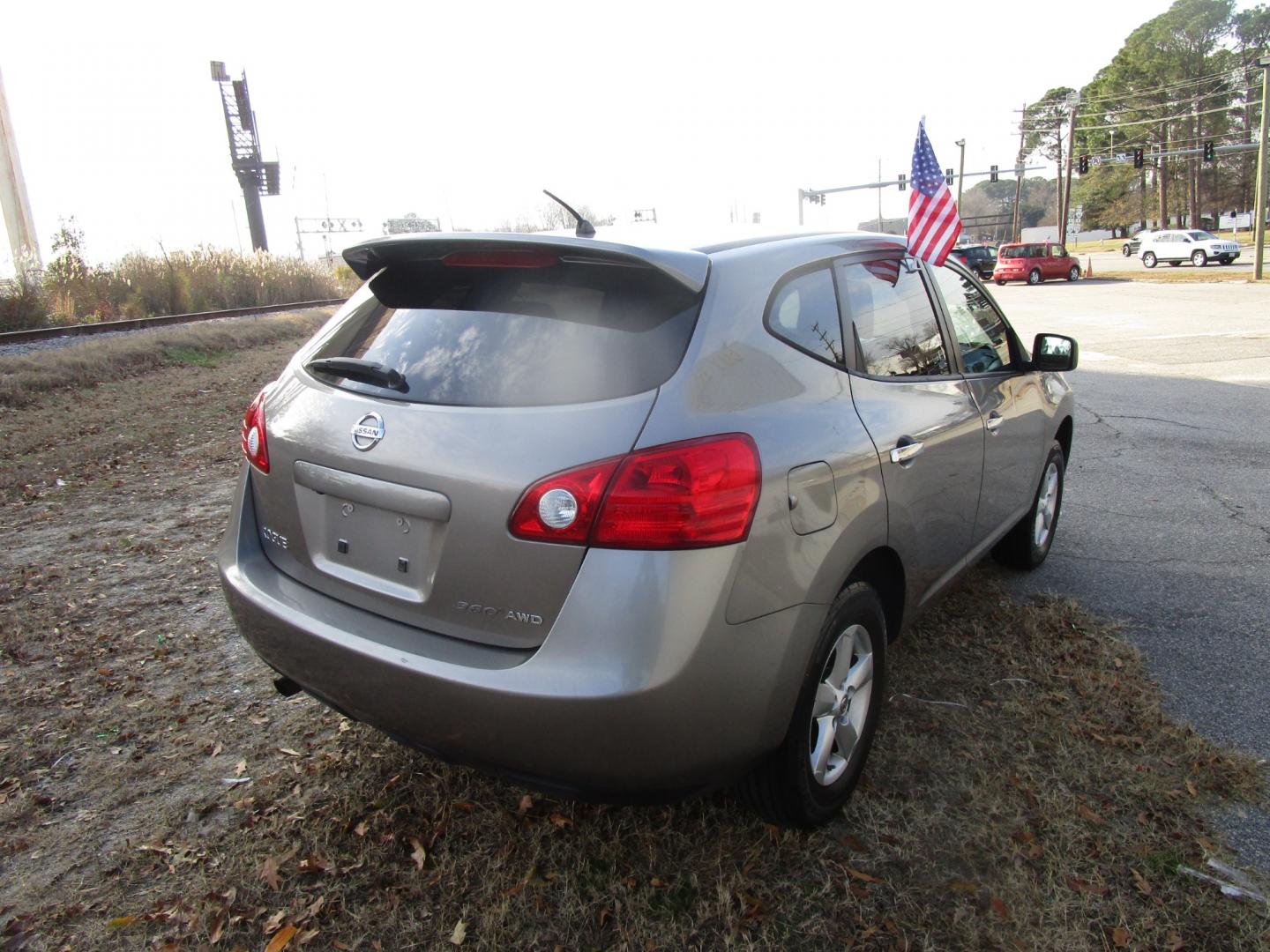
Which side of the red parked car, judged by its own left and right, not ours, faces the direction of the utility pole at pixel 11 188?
back

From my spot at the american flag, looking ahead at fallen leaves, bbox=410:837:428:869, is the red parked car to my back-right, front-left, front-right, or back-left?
back-right

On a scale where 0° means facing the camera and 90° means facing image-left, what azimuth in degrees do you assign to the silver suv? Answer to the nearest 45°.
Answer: approximately 225°

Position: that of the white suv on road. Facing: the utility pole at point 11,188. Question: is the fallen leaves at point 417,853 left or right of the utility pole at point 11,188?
left

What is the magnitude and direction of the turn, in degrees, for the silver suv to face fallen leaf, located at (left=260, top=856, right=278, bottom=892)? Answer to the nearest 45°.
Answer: approximately 135° to its left

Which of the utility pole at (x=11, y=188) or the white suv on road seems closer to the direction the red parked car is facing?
the white suv on road

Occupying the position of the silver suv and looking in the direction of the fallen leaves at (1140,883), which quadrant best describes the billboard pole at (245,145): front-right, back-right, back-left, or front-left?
back-left

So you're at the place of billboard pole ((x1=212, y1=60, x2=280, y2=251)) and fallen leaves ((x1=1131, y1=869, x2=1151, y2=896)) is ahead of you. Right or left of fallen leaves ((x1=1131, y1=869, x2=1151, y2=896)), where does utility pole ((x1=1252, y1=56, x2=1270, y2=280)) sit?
left

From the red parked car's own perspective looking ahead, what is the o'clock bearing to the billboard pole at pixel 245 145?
The billboard pole is roughly at 7 o'clock from the red parked car.
